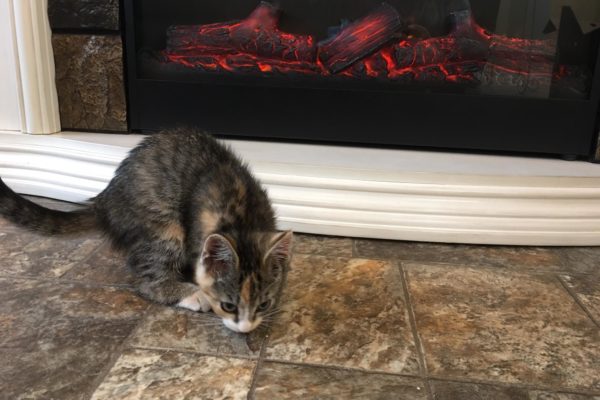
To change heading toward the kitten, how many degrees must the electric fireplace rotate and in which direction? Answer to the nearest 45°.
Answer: approximately 45° to its right

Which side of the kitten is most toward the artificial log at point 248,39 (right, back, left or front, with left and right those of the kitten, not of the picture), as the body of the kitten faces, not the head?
left

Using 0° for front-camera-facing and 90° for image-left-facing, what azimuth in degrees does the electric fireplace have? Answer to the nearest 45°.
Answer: approximately 0°

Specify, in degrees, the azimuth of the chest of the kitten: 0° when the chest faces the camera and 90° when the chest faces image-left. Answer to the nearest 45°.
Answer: approximately 315°

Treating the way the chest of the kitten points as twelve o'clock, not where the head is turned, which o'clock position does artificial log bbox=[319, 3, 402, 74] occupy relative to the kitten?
The artificial log is roughly at 9 o'clock from the kitten.
